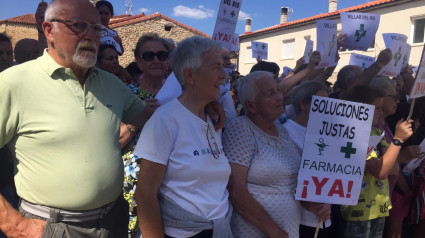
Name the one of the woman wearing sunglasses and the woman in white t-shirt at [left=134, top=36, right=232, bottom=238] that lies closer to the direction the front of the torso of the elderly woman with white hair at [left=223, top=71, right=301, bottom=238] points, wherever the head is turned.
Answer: the woman in white t-shirt

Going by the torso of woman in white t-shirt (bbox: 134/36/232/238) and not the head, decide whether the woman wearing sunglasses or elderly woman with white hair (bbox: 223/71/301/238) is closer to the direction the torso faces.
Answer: the elderly woman with white hair

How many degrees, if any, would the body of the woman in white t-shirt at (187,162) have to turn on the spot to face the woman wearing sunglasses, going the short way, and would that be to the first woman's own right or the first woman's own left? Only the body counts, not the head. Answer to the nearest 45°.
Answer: approximately 135° to the first woman's own left

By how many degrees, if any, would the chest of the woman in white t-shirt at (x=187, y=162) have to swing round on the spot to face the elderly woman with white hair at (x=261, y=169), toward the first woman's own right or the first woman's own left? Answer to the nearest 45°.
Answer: approximately 90° to the first woman's own left

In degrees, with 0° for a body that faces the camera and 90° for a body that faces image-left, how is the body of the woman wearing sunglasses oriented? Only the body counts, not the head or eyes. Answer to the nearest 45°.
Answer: approximately 315°

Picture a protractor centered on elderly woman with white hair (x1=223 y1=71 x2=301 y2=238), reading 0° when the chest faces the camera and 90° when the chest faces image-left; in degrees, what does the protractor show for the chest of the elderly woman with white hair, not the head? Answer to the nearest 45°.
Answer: approximately 315°

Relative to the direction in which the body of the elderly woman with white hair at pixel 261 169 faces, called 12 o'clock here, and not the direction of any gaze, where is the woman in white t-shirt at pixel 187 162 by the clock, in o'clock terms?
The woman in white t-shirt is roughly at 3 o'clock from the elderly woman with white hair.

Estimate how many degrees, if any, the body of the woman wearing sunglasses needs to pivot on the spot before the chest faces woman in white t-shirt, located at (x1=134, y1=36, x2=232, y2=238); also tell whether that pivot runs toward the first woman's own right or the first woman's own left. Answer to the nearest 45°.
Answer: approximately 45° to the first woman's own right

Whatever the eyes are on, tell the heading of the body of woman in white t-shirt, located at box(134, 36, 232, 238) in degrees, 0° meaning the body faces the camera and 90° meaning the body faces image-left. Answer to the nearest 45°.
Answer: approximately 315°
